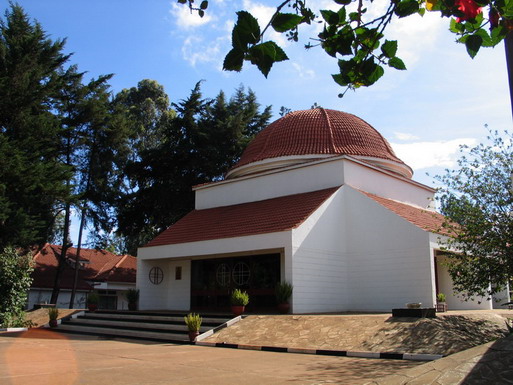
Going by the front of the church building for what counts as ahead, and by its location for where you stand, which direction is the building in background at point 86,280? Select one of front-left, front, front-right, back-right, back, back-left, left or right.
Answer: right

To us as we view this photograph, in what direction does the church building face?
facing the viewer and to the left of the viewer

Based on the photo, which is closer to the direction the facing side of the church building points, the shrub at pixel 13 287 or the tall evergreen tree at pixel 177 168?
the shrub

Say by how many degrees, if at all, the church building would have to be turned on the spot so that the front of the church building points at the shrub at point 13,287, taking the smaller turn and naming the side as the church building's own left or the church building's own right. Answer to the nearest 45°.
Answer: approximately 45° to the church building's own right

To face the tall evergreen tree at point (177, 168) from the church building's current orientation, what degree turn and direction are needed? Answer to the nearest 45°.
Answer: approximately 90° to its right

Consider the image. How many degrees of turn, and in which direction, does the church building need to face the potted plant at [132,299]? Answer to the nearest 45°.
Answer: approximately 45° to its right

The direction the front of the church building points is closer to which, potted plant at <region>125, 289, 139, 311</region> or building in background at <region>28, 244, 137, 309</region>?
the potted plant

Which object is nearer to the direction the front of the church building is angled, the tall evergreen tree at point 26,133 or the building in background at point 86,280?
the tall evergreen tree

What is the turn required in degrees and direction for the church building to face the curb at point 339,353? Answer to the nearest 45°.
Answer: approximately 45° to its left

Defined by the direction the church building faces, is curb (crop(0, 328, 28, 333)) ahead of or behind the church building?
ahead
